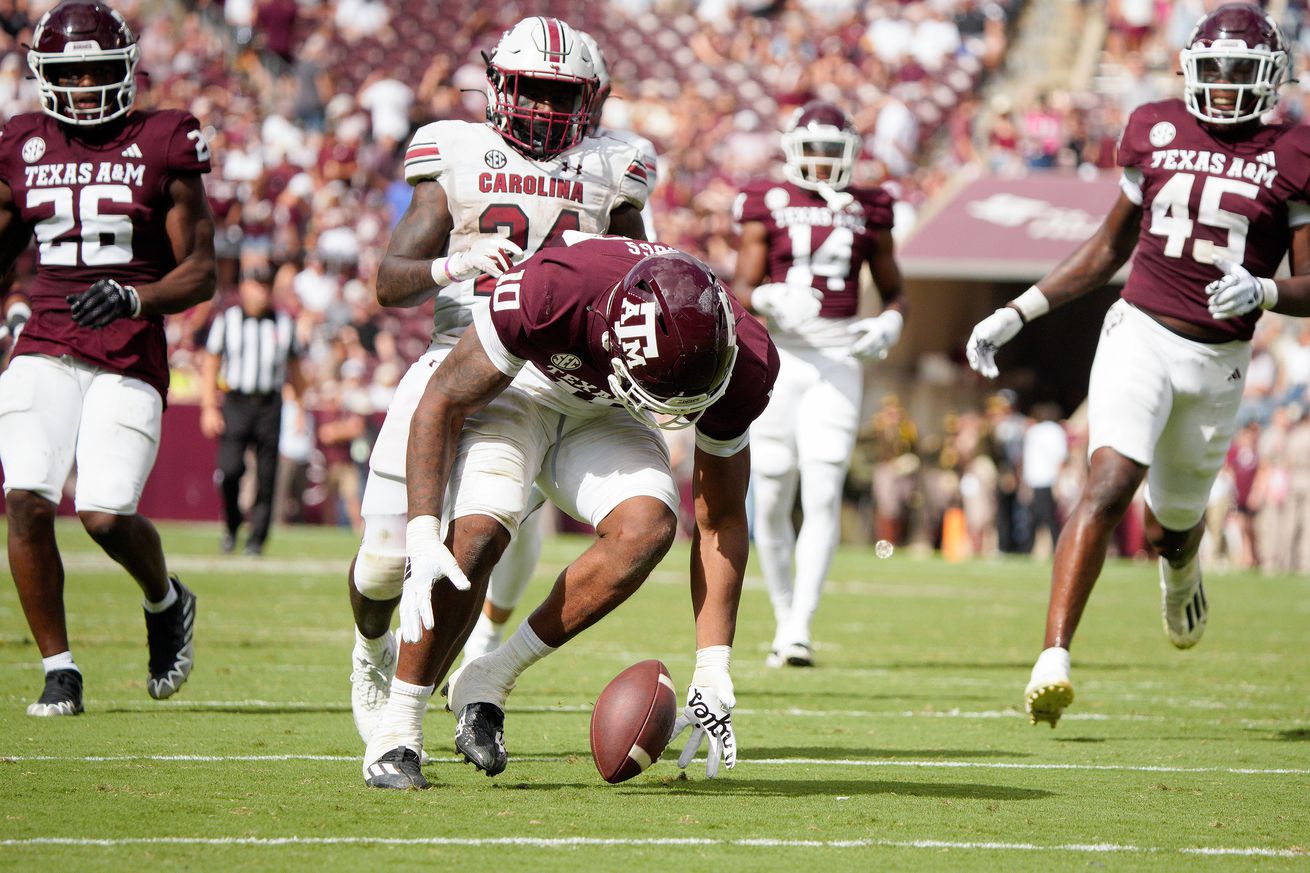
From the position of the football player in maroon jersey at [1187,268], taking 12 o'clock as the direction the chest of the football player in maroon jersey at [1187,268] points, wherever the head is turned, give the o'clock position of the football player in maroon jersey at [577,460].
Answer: the football player in maroon jersey at [577,460] is roughly at 1 o'clock from the football player in maroon jersey at [1187,268].

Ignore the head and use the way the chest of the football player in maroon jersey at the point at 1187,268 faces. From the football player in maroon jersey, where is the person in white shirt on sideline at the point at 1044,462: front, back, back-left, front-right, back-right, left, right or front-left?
back

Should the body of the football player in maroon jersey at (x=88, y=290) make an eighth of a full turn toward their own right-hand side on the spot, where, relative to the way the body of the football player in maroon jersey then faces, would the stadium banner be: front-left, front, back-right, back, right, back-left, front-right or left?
back

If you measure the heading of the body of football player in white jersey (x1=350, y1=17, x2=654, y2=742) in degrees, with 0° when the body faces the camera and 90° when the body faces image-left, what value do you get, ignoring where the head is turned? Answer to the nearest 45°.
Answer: approximately 0°

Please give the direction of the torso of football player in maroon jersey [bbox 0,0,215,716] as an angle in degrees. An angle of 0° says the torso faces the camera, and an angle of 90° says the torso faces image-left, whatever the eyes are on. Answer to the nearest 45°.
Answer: approximately 0°

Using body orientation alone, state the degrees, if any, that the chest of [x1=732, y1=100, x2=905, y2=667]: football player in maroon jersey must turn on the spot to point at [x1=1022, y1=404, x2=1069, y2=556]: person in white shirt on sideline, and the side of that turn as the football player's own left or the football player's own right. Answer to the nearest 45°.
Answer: approximately 180°

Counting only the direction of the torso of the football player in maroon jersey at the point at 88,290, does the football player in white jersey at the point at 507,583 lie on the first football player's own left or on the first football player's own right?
on the first football player's own left

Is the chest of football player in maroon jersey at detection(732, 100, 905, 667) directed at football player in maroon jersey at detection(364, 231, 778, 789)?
yes

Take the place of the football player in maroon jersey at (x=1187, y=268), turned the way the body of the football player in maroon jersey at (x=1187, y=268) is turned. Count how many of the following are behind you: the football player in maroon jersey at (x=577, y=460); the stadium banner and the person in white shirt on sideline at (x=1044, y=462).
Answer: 2

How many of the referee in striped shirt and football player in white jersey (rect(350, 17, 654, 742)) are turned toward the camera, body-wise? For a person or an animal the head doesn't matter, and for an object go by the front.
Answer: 2

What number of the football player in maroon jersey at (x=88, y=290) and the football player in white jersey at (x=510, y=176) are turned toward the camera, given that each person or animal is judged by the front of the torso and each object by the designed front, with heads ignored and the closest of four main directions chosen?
2
